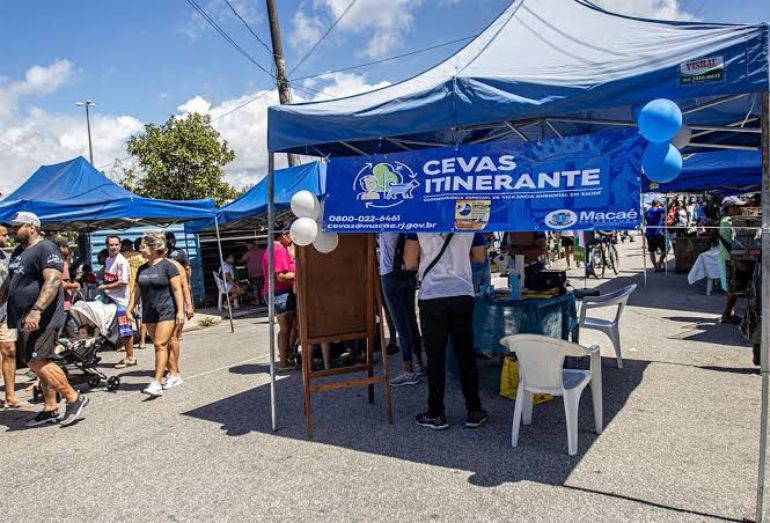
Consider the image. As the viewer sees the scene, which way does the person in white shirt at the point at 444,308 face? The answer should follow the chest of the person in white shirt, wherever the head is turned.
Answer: away from the camera

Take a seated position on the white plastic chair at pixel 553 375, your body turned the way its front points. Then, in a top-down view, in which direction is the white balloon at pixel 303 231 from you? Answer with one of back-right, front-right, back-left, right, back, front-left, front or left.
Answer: back-left

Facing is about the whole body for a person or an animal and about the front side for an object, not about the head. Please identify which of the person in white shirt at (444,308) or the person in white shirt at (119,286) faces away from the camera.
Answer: the person in white shirt at (444,308)
